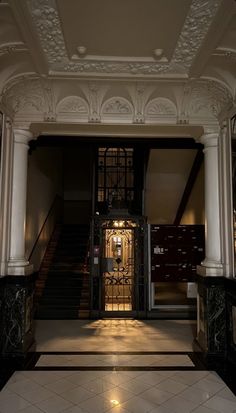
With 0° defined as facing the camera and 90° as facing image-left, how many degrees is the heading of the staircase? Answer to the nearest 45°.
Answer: approximately 0°

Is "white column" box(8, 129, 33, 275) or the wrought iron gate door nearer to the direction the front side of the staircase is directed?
the white column

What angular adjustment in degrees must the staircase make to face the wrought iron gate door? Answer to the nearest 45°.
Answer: approximately 45° to its left

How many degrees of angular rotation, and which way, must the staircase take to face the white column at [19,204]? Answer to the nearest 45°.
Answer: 0° — it already faces it
